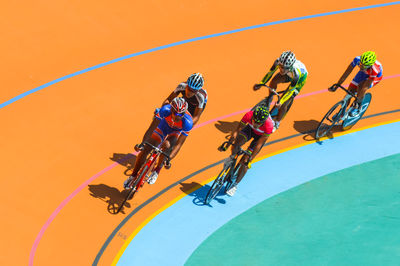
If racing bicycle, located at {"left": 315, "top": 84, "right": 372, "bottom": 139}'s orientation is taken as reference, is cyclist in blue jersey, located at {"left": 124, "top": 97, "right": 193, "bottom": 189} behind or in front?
in front

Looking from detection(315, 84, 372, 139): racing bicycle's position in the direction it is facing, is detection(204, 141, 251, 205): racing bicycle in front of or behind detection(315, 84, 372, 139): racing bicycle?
in front

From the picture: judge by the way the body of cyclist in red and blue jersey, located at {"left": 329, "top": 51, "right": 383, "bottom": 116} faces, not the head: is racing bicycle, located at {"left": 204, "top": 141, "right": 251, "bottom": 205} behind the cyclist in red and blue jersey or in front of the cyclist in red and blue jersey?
in front

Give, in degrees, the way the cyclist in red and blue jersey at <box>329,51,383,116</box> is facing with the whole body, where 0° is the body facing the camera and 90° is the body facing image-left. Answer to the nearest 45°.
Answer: approximately 45°

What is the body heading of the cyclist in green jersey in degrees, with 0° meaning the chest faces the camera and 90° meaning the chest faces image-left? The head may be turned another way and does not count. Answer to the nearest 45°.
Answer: approximately 45°

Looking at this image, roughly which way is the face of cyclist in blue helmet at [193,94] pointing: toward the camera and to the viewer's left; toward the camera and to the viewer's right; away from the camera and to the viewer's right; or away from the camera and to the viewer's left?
toward the camera and to the viewer's left

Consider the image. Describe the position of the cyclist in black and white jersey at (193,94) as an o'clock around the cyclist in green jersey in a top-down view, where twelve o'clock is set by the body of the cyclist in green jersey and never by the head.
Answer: The cyclist in black and white jersey is roughly at 12 o'clock from the cyclist in green jersey.
